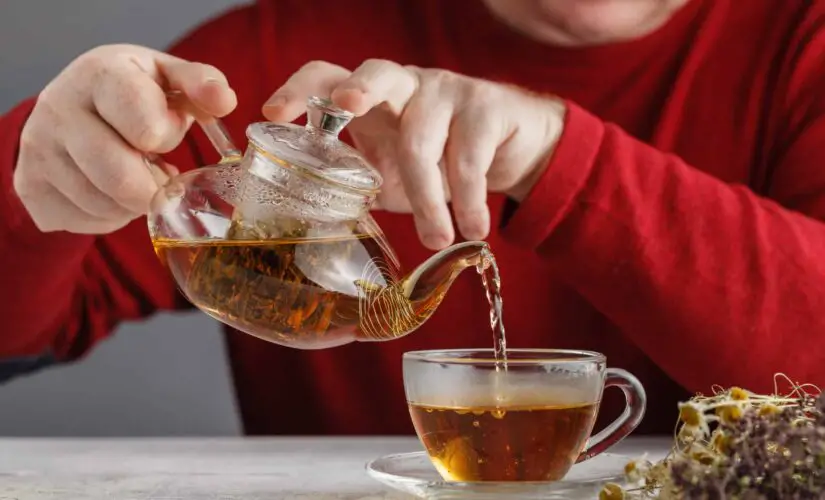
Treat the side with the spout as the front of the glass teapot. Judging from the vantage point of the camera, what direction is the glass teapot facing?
facing to the right of the viewer

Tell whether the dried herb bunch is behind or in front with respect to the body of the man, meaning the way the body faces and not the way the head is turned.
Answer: in front

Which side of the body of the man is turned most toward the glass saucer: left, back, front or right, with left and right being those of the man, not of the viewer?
front

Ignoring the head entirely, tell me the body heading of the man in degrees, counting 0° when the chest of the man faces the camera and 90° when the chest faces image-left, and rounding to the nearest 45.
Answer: approximately 0°
